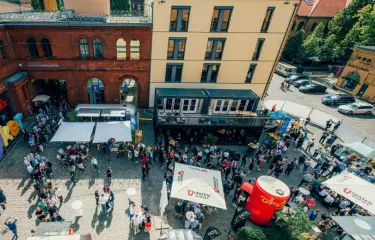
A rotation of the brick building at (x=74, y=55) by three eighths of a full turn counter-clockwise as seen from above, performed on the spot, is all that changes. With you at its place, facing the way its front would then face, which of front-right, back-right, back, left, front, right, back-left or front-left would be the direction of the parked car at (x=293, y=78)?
front-right

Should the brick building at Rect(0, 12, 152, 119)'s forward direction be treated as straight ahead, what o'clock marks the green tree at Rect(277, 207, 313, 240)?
The green tree is roughly at 11 o'clock from the brick building.

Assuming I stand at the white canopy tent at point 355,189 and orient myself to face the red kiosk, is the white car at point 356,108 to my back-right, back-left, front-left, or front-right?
back-right

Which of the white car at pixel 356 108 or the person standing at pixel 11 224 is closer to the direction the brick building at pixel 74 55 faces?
the person standing

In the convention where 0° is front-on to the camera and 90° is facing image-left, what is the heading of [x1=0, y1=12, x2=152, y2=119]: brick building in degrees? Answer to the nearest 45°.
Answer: approximately 0°

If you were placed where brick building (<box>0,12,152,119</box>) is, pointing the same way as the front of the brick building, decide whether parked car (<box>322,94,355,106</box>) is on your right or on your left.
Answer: on your left

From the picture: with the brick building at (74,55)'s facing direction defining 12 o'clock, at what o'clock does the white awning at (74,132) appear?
The white awning is roughly at 12 o'clock from the brick building.

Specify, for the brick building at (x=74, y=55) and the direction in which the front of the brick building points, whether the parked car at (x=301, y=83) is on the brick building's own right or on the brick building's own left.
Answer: on the brick building's own left

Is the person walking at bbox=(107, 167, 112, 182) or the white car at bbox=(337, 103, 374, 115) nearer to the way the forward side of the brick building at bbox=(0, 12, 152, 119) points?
the person walking

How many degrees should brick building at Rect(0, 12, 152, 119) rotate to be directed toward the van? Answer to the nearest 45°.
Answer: approximately 90° to its left

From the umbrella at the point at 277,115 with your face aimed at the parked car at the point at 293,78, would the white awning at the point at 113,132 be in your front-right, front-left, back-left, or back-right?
back-left
